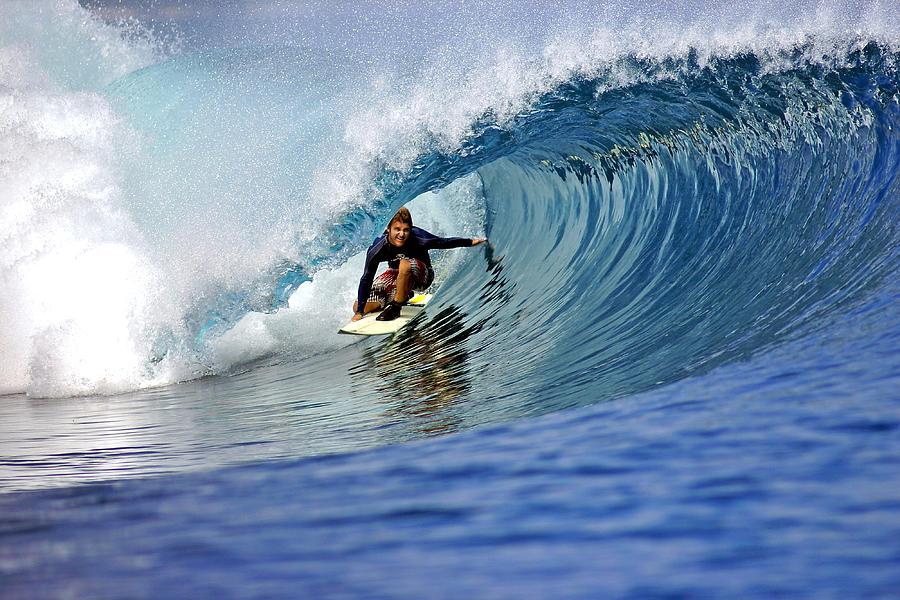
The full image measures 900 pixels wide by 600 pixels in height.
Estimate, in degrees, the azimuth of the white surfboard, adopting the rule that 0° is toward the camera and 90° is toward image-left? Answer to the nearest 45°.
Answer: approximately 45°
